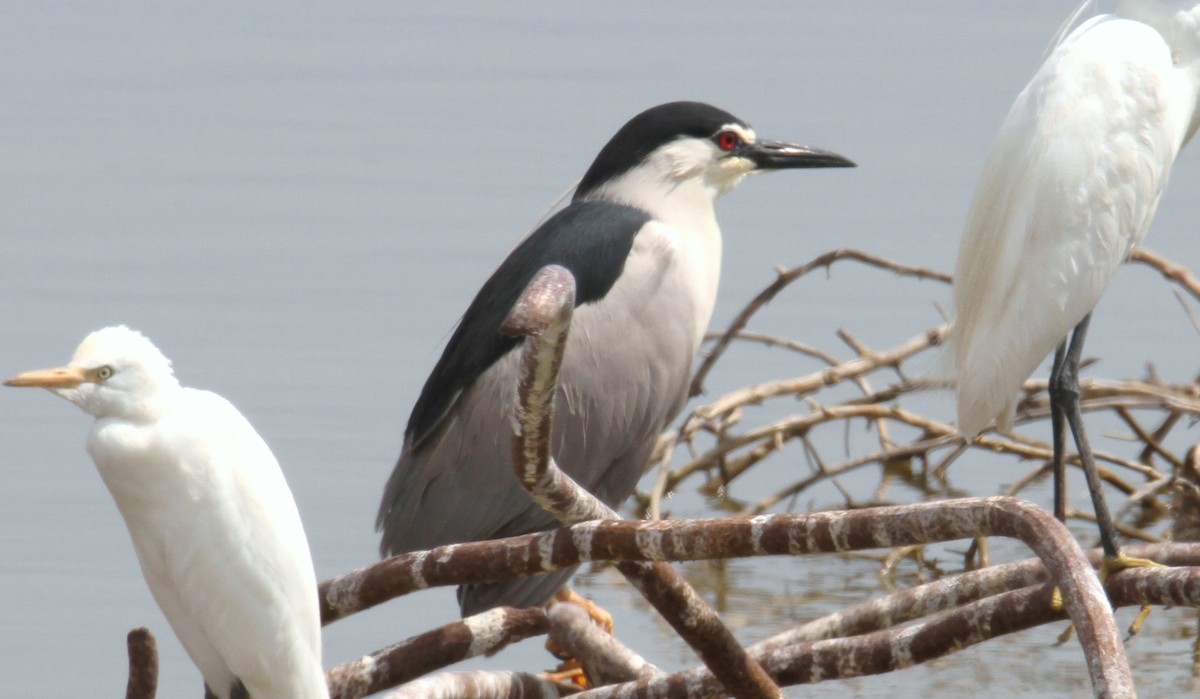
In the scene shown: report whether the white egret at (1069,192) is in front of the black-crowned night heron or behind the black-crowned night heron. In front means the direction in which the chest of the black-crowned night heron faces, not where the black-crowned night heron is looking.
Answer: in front

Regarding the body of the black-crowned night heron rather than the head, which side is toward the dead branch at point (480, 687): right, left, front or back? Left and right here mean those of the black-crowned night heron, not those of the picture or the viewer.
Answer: right

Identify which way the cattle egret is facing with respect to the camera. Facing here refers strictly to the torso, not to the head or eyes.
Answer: to the viewer's left

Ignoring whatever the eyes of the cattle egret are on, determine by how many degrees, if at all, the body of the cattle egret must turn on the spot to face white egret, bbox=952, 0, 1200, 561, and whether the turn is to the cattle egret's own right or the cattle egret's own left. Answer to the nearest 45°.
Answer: approximately 180°

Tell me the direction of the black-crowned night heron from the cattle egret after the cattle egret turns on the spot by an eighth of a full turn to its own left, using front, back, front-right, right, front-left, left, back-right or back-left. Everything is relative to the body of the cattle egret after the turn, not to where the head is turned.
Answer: back

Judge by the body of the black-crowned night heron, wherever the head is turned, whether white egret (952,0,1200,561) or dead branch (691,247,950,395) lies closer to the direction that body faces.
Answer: the white egret

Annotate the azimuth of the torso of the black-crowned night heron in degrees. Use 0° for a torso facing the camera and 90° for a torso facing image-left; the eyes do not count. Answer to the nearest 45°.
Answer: approximately 270°

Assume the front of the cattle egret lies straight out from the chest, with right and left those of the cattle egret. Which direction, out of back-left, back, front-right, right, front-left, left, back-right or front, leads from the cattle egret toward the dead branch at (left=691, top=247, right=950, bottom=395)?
back-right
